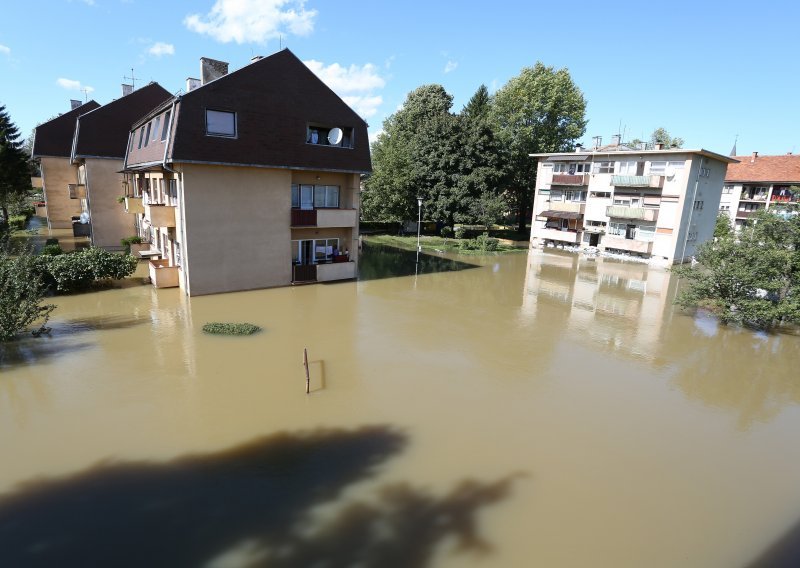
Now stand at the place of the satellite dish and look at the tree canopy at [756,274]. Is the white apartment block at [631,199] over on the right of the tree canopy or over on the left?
left
